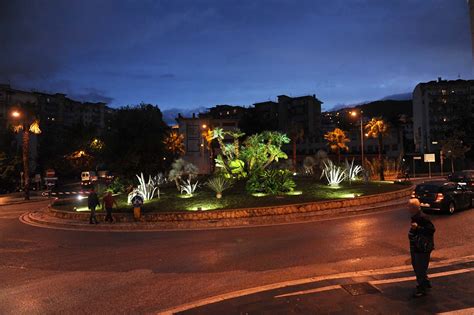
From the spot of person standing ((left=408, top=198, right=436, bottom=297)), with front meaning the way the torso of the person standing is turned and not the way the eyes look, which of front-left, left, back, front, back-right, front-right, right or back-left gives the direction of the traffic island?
right

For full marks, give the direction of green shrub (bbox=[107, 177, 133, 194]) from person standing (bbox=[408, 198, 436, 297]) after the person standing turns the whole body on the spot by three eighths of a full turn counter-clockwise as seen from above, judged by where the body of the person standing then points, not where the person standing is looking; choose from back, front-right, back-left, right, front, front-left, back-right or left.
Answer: back-left

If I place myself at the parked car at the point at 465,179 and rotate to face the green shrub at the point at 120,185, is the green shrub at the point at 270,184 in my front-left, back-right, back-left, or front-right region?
front-left

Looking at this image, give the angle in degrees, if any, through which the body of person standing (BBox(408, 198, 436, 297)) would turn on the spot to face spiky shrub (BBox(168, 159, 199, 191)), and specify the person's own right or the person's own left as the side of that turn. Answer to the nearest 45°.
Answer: approximately 90° to the person's own right

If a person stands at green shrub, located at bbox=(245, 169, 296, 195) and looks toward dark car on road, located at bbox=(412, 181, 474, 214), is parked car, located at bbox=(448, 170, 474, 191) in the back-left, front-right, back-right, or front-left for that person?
front-left

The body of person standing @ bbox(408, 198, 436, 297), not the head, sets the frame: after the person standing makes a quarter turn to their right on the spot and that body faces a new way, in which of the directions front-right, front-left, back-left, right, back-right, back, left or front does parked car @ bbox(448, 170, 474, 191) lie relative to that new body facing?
front-right

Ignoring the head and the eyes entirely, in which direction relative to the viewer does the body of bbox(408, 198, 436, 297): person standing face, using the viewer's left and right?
facing the viewer and to the left of the viewer
